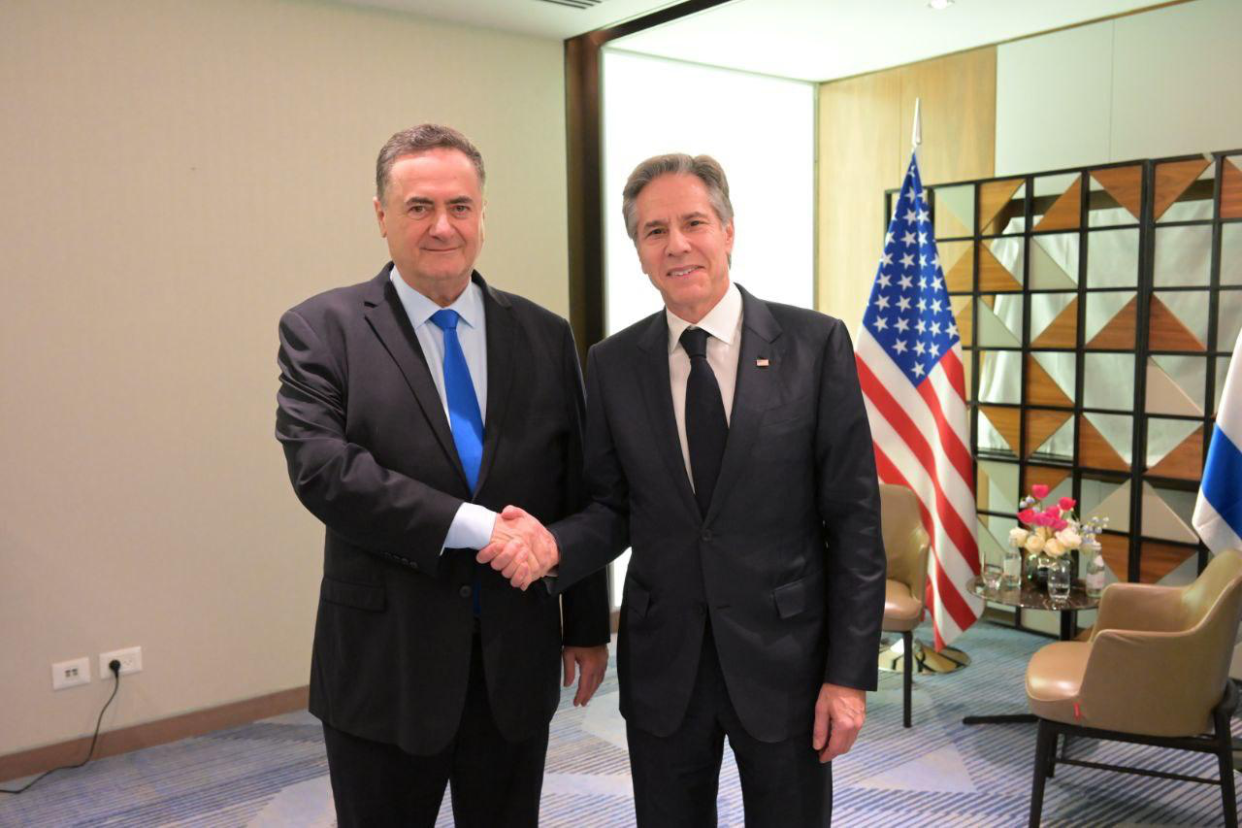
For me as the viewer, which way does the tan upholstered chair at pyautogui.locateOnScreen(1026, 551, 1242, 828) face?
facing to the left of the viewer

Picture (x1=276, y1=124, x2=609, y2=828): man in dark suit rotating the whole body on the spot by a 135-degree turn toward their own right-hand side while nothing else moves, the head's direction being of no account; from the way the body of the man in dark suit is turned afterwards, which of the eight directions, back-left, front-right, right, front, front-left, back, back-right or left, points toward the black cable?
front

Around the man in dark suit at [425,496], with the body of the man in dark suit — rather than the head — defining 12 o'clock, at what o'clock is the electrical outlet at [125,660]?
The electrical outlet is roughly at 5 o'clock from the man in dark suit.

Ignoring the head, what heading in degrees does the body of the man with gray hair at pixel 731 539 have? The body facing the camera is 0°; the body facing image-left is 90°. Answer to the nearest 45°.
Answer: approximately 0°

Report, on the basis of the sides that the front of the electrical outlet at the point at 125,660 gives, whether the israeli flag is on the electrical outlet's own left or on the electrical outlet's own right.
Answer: on the electrical outlet's own left

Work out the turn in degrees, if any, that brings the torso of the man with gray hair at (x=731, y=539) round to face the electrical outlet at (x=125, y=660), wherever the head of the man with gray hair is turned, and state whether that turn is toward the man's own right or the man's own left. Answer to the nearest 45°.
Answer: approximately 135° to the man's own right

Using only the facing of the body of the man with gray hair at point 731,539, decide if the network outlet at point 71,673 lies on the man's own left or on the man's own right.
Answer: on the man's own right

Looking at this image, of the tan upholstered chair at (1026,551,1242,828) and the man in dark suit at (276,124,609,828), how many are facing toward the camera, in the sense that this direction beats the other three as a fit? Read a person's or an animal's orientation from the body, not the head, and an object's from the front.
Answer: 1

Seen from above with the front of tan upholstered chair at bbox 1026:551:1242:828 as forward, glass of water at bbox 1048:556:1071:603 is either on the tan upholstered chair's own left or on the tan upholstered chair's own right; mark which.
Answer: on the tan upholstered chair's own right

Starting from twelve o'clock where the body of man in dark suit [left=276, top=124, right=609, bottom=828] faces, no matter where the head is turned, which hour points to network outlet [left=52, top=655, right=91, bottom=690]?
The network outlet is roughly at 5 o'clock from the man in dark suit.

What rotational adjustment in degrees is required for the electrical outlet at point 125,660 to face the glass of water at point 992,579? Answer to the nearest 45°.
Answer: approximately 45° to its left

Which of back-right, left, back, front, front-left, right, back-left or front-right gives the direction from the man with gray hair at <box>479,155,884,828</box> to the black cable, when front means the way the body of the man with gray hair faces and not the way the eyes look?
back-right
